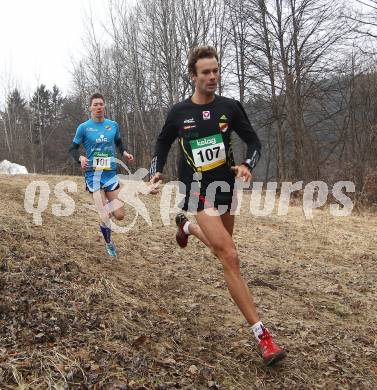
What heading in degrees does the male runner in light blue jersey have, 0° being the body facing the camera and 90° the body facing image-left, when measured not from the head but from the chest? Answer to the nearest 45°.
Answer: approximately 0°

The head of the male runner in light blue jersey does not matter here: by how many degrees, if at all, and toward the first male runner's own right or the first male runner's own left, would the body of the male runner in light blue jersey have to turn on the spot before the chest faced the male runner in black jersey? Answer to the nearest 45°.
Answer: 0° — they already face them
